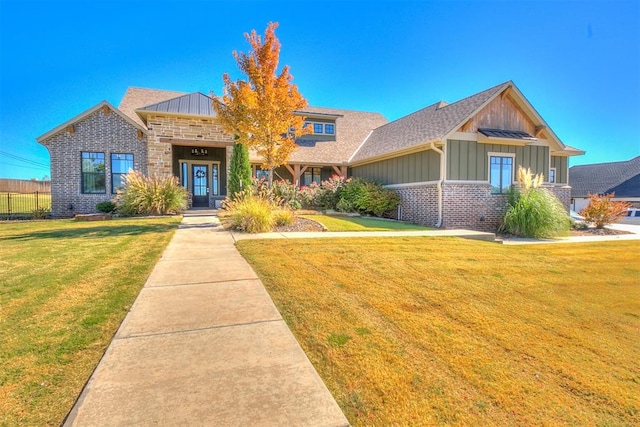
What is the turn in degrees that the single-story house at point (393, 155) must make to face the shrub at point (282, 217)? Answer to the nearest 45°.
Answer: approximately 45° to its right

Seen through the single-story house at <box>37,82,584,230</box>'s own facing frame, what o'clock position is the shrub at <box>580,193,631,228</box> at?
The shrub is roughly at 9 o'clock from the single-story house.

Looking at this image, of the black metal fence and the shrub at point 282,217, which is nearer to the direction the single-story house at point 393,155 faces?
the shrub

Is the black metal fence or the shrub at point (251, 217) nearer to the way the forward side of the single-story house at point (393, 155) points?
the shrub

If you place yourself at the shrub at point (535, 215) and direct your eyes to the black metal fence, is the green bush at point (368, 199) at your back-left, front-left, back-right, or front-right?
front-right

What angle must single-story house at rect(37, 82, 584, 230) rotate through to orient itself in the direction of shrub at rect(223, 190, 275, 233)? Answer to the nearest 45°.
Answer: approximately 45° to its right

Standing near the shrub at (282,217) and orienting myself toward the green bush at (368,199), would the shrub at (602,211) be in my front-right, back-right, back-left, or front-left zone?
front-right

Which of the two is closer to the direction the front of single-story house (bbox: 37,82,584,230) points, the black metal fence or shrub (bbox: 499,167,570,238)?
the shrub

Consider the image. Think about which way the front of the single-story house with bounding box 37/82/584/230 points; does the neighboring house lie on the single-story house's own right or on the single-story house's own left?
on the single-story house's own left

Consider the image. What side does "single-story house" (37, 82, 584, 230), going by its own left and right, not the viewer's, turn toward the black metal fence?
right

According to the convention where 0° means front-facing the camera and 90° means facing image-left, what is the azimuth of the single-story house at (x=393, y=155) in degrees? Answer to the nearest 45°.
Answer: approximately 0°
